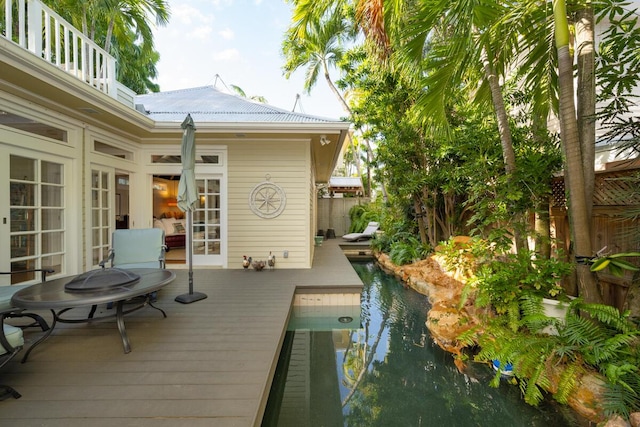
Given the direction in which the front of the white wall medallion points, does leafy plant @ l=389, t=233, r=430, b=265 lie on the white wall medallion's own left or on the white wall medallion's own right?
on the white wall medallion's own left

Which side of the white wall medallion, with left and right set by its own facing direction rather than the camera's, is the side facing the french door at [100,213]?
right

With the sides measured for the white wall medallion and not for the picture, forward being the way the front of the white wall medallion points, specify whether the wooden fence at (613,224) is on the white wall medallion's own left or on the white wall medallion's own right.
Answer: on the white wall medallion's own left

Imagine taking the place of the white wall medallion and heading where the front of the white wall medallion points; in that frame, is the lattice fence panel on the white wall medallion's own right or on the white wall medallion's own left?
on the white wall medallion's own left

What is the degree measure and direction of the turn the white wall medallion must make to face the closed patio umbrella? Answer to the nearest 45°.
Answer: approximately 45° to its right

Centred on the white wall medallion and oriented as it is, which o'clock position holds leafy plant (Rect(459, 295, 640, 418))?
The leafy plant is roughly at 11 o'clock from the white wall medallion.

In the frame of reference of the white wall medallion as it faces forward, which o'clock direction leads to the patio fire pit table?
The patio fire pit table is roughly at 1 o'clock from the white wall medallion.

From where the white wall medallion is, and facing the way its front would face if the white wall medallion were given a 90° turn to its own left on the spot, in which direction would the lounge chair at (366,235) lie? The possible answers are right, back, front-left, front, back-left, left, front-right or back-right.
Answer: front-left

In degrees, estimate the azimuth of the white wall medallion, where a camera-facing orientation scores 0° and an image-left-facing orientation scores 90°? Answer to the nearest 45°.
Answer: approximately 0°
